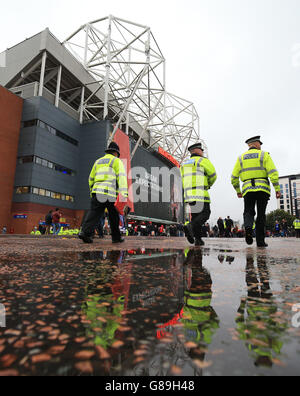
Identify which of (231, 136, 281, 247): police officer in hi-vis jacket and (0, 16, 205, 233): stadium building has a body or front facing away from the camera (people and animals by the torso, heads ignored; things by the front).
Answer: the police officer in hi-vis jacket

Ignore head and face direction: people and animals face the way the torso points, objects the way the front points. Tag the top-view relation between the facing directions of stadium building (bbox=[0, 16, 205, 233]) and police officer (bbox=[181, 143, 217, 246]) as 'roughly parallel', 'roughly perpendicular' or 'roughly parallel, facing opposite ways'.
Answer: roughly perpendicular

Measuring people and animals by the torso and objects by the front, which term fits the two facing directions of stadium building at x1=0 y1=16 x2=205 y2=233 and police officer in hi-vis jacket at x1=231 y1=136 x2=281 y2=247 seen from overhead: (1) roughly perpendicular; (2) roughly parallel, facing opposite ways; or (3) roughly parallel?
roughly perpendicular

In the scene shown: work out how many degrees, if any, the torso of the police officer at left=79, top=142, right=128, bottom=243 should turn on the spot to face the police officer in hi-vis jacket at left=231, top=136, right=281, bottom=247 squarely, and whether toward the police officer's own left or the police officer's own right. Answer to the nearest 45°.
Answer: approximately 45° to the police officer's own right

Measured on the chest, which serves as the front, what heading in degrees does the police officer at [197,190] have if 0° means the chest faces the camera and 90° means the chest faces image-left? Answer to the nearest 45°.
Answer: approximately 225°

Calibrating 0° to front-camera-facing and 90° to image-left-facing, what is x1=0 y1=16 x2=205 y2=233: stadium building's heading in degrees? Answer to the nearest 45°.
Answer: approximately 315°

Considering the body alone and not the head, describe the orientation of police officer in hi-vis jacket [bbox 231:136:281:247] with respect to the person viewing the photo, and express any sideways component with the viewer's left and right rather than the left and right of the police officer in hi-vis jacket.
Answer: facing away from the viewer

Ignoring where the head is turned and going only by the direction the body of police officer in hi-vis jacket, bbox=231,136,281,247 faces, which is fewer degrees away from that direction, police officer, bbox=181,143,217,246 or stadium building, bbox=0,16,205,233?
the stadium building

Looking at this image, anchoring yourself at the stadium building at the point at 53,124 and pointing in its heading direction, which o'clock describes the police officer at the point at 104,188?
The police officer is roughly at 1 o'clock from the stadium building.

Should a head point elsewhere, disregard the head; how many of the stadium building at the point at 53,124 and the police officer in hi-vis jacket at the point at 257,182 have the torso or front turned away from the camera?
1

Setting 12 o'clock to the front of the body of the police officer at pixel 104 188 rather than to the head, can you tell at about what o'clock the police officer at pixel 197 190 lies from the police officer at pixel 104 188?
the police officer at pixel 197 190 is roughly at 2 o'clock from the police officer at pixel 104 188.

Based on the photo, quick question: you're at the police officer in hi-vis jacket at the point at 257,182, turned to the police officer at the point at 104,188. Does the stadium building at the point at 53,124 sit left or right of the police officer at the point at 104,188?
right

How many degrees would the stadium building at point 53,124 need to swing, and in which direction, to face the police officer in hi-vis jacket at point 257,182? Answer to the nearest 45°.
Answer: approximately 45° to its right

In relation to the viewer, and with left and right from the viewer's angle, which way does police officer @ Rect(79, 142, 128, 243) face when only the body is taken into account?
facing away from the viewer and to the right of the viewer

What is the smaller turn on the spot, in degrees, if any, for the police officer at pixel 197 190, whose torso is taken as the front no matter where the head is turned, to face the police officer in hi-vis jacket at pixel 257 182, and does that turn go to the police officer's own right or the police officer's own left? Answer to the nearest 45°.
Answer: approximately 45° to the police officer's own right
